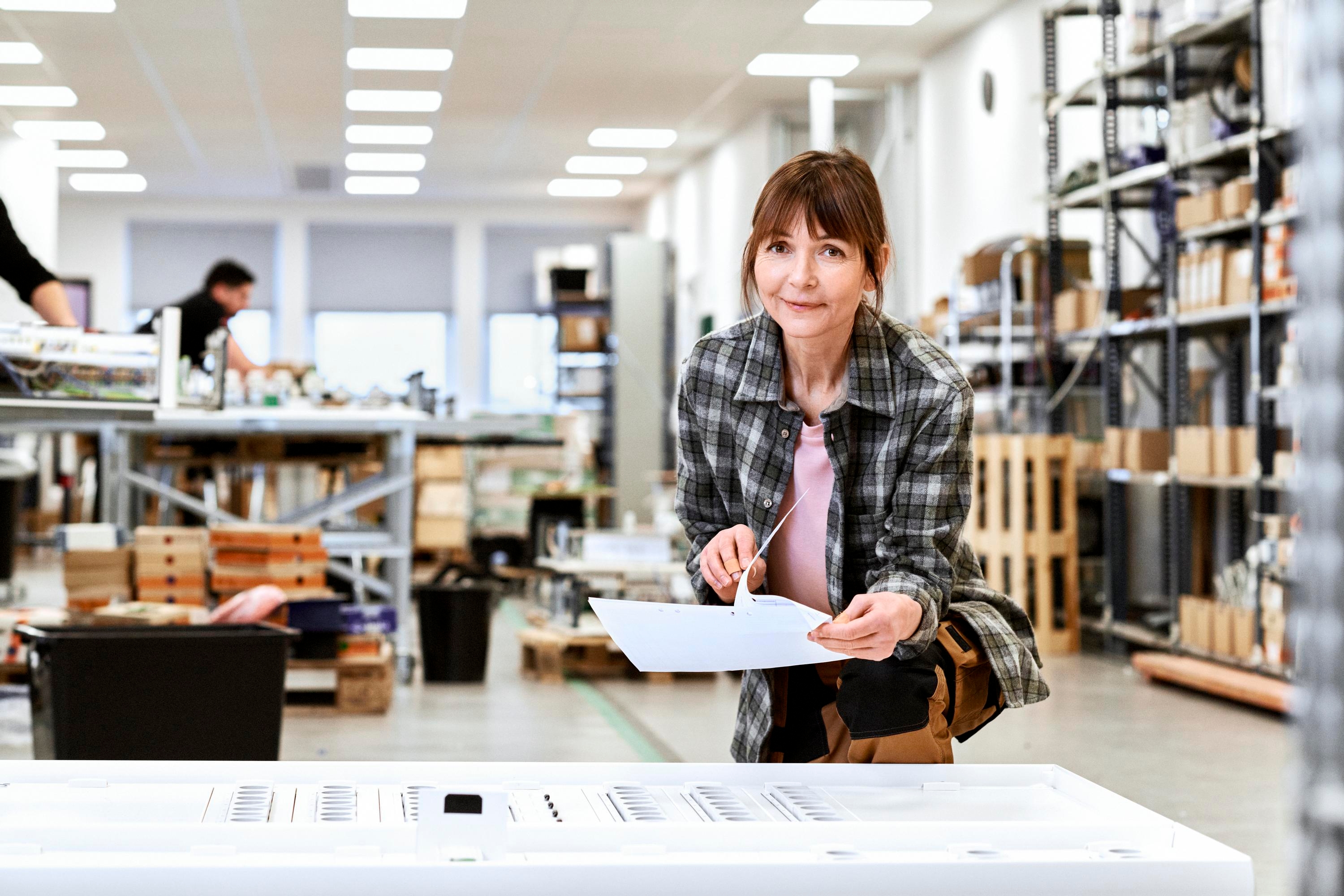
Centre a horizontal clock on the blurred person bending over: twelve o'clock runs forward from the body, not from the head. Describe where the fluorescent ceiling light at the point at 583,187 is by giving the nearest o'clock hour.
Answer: The fluorescent ceiling light is roughly at 10 o'clock from the blurred person bending over.

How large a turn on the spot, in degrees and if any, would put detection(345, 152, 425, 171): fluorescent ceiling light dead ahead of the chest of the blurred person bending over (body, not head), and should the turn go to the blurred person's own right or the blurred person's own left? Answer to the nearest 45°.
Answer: approximately 90° to the blurred person's own left

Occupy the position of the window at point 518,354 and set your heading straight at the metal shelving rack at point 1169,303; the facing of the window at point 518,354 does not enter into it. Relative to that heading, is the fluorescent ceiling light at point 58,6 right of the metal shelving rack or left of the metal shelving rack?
right

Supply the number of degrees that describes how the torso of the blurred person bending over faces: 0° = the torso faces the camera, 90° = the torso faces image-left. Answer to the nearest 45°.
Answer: approximately 270°

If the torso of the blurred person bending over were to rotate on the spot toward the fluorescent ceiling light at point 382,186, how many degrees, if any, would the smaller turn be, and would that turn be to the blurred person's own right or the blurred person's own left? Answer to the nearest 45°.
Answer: approximately 90° to the blurred person's own left

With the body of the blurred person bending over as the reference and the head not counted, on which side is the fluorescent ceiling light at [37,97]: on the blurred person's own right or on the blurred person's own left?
on the blurred person's own left

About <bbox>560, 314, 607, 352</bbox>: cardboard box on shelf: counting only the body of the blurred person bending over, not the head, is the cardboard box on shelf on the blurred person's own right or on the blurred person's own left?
on the blurred person's own left

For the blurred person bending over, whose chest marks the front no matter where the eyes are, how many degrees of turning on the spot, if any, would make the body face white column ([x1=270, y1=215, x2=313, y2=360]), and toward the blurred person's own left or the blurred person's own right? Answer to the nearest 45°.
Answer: approximately 90° to the blurred person's own left
